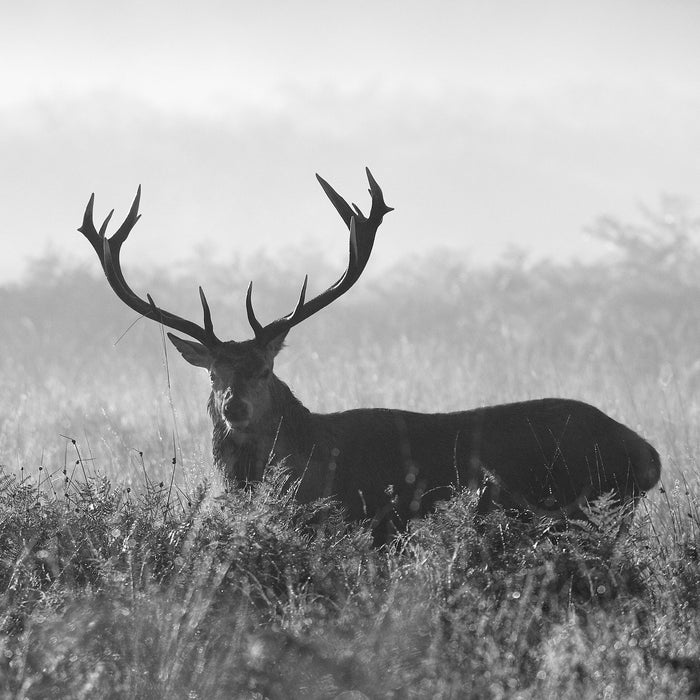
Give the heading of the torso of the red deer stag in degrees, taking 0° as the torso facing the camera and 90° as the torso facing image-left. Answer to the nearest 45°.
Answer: approximately 90°
